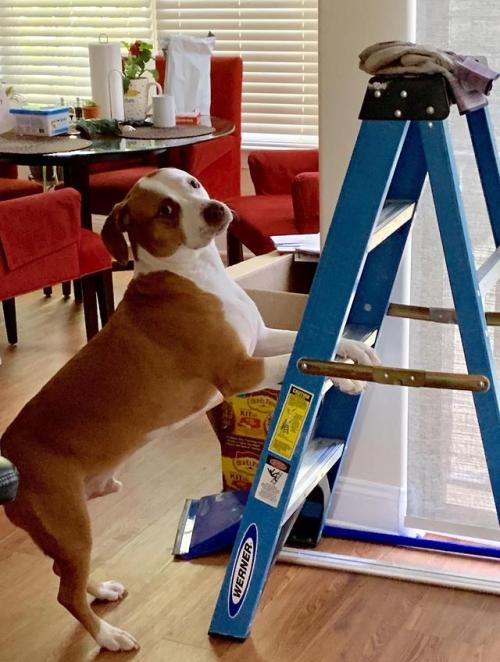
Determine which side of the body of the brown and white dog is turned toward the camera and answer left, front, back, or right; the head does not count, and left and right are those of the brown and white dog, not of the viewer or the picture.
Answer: right

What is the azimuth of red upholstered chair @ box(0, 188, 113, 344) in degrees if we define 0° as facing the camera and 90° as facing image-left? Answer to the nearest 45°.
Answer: approximately 225°

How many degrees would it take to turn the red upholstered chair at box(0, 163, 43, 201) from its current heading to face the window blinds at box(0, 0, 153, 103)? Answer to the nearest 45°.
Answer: approximately 90° to its left

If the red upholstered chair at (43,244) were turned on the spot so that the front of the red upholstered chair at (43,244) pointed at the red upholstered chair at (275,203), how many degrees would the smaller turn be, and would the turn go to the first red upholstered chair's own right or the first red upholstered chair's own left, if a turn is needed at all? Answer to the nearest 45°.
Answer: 0° — it already faces it

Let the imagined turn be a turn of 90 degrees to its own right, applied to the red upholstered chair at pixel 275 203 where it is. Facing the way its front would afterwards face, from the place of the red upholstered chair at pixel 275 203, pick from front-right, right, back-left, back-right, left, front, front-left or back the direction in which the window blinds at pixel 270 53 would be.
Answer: front-right

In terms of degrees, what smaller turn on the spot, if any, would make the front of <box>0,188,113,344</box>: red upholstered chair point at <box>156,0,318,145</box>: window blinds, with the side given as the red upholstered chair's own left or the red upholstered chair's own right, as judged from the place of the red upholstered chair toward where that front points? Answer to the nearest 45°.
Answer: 0° — it already faces it

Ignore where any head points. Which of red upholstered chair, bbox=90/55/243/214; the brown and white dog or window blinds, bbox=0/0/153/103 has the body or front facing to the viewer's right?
the brown and white dog

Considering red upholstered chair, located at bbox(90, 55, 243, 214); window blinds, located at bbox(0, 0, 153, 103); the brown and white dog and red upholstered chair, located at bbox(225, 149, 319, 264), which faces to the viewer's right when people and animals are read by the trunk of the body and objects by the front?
the brown and white dog

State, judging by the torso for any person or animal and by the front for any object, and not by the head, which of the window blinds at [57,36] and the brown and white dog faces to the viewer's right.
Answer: the brown and white dog

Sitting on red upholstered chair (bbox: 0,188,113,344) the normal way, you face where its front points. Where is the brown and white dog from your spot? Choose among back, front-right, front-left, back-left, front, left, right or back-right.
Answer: back-right

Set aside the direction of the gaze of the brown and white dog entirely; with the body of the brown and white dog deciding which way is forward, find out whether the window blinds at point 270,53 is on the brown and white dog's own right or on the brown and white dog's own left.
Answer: on the brown and white dog's own left
